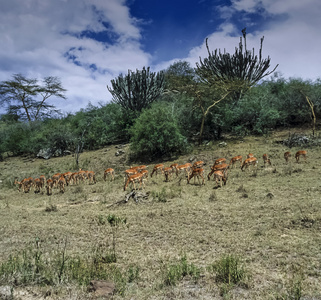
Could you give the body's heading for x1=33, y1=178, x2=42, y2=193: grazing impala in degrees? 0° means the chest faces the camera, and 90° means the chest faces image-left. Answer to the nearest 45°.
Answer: approximately 0°

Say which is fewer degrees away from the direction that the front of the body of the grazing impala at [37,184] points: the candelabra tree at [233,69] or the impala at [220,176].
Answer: the impala

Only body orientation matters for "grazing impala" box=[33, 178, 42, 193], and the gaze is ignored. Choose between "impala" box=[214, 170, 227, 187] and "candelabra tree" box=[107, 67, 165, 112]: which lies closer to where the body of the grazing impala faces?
the impala

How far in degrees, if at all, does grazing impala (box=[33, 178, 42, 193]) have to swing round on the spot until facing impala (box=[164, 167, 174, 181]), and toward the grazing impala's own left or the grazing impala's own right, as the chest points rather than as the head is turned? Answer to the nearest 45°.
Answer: approximately 45° to the grazing impala's own left

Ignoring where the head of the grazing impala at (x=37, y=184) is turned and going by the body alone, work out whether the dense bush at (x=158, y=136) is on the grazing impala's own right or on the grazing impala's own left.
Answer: on the grazing impala's own left

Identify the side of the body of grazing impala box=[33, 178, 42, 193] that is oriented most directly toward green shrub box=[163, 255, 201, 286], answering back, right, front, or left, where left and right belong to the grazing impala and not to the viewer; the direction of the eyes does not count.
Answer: front
